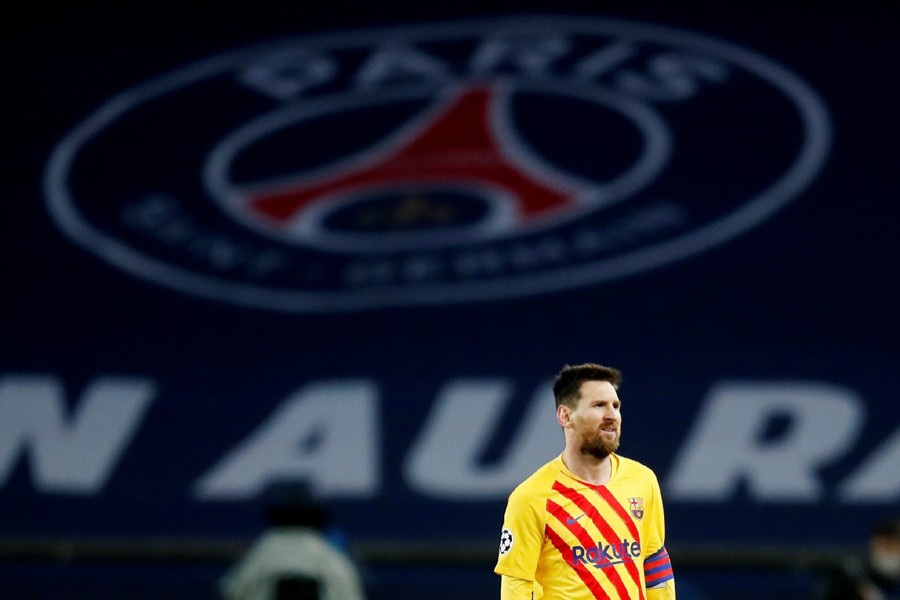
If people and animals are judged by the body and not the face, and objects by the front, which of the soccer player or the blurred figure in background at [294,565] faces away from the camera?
the blurred figure in background

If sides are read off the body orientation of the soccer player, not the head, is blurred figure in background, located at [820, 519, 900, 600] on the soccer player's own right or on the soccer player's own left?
on the soccer player's own left

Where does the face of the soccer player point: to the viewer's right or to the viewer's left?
to the viewer's right

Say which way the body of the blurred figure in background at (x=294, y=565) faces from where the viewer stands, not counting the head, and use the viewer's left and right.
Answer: facing away from the viewer

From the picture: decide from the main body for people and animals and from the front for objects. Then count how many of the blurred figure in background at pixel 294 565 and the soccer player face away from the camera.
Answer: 1

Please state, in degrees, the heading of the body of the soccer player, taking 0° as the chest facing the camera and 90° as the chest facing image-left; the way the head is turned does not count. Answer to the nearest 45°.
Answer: approximately 315°

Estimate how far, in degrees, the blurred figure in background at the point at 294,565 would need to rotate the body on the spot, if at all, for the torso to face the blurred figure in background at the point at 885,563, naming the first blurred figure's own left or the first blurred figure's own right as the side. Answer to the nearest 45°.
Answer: approximately 45° to the first blurred figure's own right
